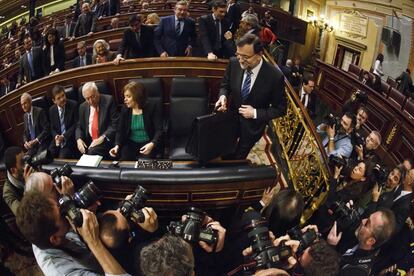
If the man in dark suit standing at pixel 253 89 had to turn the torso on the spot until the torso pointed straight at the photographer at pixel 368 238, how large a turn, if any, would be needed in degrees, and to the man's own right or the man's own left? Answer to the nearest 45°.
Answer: approximately 90° to the man's own left

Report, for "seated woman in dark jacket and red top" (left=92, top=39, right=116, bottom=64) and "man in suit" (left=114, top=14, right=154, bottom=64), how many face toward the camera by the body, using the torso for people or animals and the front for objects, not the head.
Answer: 2

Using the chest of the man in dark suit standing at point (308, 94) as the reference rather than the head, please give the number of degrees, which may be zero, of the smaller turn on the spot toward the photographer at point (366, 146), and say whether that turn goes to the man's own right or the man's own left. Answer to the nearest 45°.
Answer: approximately 45° to the man's own left

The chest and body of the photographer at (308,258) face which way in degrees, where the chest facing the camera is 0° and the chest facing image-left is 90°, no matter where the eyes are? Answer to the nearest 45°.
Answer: approximately 135°

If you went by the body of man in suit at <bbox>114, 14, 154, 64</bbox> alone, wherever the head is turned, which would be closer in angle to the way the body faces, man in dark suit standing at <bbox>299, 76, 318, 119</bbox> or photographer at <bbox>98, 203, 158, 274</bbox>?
the photographer

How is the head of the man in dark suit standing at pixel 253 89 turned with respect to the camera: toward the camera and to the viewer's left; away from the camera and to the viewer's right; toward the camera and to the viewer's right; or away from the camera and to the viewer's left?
toward the camera and to the viewer's left

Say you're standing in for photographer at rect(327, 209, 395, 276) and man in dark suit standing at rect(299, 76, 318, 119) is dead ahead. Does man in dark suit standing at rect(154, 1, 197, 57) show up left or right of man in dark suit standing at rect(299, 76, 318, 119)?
left

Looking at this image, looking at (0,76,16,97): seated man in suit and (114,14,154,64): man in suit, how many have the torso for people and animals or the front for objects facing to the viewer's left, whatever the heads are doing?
0

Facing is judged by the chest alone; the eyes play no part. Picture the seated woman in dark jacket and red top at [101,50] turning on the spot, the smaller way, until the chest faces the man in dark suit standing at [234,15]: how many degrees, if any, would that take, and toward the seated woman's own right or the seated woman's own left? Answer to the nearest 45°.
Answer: approximately 90° to the seated woman's own left

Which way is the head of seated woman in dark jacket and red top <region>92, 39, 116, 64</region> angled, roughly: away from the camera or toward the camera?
toward the camera

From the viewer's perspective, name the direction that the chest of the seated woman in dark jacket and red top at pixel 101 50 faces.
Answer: toward the camera

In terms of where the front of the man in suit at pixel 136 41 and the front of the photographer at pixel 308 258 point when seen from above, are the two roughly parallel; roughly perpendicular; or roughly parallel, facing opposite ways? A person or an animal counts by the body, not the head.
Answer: roughly parallel, facing opposite ways

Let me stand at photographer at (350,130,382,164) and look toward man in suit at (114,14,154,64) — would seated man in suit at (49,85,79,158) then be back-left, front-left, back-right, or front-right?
front-left

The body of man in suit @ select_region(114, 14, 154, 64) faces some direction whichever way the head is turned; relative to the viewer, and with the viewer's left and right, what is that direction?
facing the viewer

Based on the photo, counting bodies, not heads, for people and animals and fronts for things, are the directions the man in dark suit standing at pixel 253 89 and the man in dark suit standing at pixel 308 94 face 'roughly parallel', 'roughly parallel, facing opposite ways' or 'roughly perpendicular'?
roughly parallel

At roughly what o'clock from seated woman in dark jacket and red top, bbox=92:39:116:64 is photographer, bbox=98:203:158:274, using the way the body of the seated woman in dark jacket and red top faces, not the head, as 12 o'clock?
The photographer is roughly at 12 o'clock from the seated woman in dark jacket and red top.

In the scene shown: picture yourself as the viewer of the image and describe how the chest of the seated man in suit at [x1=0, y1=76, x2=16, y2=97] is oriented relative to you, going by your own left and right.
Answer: facing the viewer and to the right of the viewer

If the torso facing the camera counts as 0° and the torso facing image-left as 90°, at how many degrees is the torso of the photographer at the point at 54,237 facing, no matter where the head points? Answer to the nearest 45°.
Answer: approximately 225°

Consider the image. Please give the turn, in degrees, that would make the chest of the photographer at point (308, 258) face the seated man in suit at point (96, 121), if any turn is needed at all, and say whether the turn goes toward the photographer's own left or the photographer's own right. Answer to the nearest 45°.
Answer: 0° — they already face them
